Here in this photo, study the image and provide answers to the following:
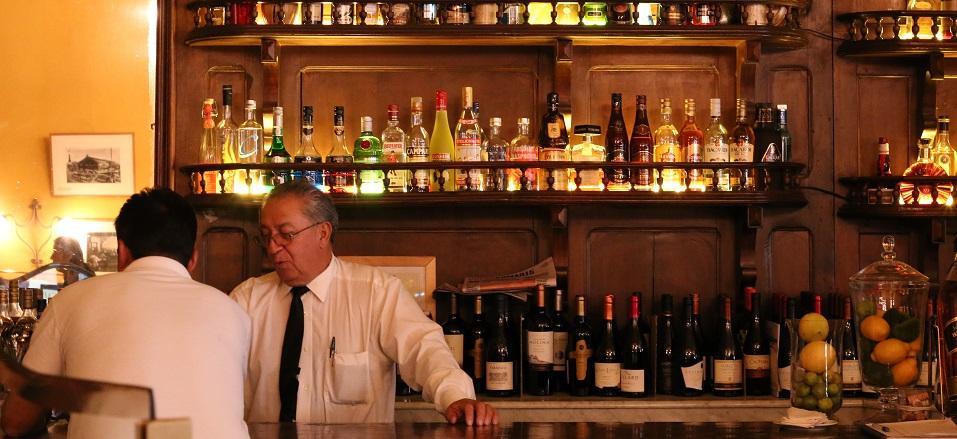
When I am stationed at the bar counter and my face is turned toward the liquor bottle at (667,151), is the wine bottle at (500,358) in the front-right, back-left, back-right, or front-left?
front-left

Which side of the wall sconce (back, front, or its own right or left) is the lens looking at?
front

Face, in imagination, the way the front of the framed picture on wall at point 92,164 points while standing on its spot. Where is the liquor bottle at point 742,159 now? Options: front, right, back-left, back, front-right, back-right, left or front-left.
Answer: front-left

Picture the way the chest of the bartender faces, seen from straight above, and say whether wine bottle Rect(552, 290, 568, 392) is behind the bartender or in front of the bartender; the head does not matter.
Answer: behind

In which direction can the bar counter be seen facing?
toward the camera

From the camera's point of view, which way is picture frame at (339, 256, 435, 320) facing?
toward the camera

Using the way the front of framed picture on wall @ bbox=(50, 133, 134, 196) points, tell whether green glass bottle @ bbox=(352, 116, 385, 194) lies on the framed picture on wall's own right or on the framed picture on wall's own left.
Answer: on the framed picture on wall's own left

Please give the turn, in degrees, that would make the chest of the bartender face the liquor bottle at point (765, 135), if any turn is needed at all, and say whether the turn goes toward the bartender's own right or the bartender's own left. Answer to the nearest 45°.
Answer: approximately 135° to the bartender's own left

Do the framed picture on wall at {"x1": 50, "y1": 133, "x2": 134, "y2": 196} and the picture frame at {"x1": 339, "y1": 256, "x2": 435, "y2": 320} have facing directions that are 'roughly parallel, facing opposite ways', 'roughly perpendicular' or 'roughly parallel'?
roughly parallel

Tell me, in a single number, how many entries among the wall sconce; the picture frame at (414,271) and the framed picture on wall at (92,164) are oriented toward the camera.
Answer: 3

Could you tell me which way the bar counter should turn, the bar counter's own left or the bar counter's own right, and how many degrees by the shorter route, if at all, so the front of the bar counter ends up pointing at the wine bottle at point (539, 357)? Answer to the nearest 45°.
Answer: approximately 180°

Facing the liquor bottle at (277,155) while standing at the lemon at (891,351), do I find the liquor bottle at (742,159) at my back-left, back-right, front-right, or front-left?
front-right

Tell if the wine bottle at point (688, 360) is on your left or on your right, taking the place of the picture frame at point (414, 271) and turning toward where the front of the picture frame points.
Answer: on your left

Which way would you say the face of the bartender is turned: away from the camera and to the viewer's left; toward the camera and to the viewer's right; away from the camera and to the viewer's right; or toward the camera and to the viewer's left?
toward the camera and to the viewer's left

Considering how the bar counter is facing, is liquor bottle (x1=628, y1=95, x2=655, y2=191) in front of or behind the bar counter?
behind
